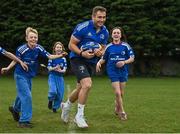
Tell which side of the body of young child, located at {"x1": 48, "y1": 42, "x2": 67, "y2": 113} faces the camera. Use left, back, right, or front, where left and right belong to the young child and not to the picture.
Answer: front

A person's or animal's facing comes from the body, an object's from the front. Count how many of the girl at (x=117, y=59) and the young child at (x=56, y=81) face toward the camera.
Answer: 2

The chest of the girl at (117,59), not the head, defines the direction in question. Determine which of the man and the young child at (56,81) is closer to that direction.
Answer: the man

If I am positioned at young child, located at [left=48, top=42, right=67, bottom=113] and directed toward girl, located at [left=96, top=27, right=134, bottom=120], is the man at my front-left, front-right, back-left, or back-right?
front-right

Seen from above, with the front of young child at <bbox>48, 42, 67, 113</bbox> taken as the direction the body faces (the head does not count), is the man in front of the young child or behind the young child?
in front

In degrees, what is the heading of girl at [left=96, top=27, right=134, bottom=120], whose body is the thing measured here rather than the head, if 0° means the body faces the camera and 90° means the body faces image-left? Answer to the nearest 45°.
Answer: approximately 0°

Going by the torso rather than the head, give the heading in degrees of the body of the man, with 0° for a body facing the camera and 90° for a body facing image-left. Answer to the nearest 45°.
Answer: approximately 315°

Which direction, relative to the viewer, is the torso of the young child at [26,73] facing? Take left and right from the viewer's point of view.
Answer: facing the viewer and to the right of the viewer

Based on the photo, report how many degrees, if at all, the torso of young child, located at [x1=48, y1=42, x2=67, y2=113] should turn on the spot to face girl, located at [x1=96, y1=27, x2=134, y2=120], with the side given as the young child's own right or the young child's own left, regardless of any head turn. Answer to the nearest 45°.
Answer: approximately 45° to the young child's own left

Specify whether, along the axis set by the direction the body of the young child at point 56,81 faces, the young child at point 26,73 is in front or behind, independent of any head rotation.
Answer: in front

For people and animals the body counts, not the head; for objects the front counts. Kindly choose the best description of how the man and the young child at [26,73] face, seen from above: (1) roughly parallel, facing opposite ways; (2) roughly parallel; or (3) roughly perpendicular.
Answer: roughly parallel

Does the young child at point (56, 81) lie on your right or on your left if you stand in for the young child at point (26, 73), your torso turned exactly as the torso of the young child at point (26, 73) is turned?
on your left
